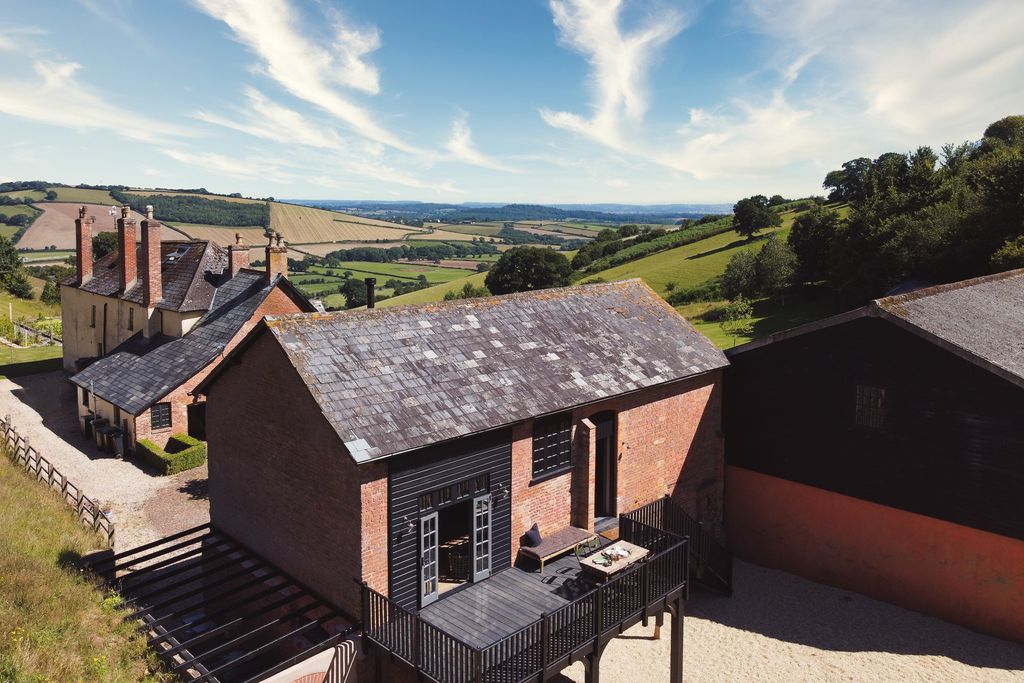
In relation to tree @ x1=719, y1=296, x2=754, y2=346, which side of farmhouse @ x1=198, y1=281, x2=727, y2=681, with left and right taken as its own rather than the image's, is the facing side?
left

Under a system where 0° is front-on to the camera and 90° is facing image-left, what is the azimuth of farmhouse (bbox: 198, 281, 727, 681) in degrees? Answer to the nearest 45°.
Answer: approximately 315°

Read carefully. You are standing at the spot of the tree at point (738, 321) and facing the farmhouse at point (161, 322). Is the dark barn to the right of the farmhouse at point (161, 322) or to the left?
left

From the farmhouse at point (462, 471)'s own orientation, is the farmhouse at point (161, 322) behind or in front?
behind

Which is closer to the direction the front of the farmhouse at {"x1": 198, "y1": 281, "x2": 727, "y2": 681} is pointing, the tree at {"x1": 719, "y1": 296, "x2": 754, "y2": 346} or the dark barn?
the dark barn

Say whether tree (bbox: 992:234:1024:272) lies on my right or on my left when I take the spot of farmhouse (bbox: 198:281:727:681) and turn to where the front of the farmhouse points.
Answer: on my left
